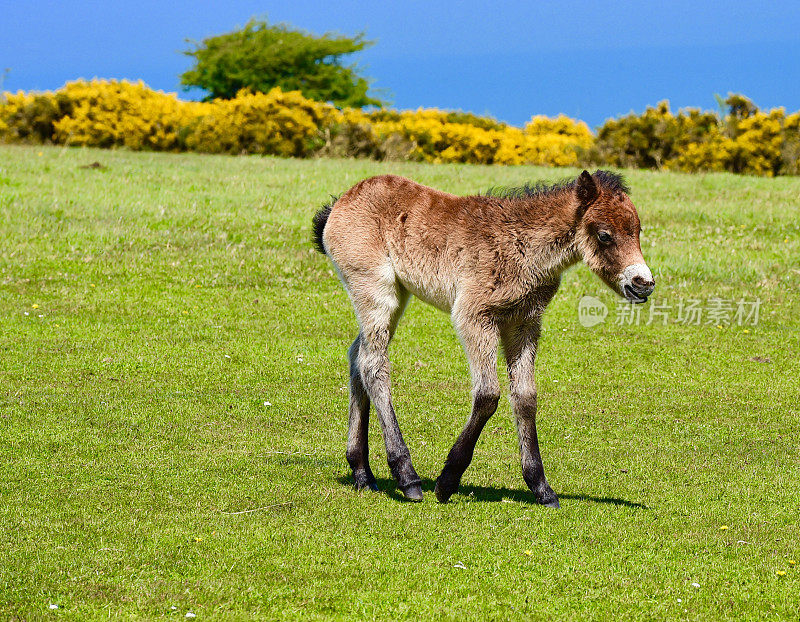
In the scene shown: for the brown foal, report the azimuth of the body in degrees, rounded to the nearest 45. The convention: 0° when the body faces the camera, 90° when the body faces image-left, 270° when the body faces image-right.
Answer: approximately 315°
